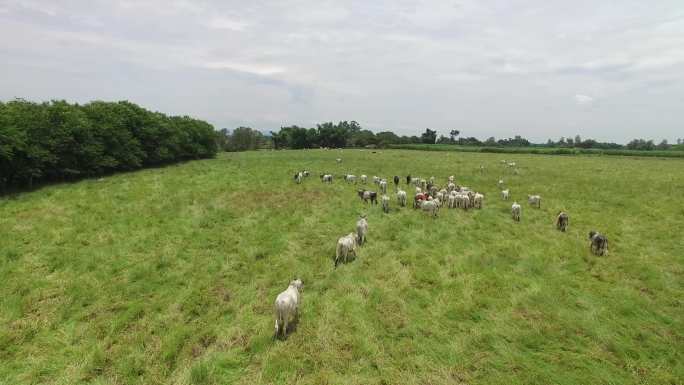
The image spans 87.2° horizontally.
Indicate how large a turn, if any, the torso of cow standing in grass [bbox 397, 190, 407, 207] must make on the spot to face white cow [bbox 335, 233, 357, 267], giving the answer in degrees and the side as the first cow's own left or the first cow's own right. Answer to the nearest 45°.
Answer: approximately 180°

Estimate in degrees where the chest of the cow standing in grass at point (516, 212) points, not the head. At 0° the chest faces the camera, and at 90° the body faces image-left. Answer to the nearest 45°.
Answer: approximately 180°

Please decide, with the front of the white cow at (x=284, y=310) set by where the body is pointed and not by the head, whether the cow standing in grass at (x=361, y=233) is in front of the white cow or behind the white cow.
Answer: in front

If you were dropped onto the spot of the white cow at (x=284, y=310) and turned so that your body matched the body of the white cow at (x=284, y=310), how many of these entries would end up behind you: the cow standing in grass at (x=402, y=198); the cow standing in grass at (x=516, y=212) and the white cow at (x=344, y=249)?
0

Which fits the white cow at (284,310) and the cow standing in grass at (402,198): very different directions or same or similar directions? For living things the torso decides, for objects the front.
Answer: same or similar directions

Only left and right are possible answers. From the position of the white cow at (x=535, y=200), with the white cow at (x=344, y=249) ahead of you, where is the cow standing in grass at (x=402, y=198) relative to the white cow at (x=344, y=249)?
right

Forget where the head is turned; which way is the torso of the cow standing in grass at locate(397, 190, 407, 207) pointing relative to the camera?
away from the camera

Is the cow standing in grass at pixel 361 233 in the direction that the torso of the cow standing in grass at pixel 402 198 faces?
no

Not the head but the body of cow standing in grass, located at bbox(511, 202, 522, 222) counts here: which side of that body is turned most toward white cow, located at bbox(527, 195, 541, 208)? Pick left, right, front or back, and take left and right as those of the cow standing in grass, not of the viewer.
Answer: front

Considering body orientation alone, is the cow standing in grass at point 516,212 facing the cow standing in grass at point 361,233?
no

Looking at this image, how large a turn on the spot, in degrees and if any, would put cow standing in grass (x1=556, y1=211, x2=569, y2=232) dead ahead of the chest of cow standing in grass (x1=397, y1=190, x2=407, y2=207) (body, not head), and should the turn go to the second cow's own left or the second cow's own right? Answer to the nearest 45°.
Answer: approximately 135° to the second cow's own right

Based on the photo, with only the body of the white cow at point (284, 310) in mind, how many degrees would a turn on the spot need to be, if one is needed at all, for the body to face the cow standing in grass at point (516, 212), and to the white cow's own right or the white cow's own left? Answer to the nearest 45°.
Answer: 0° — it already faces it

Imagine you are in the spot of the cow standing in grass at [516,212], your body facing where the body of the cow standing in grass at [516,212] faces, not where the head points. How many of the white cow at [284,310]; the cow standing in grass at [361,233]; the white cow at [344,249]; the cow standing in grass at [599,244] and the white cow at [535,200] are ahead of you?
1

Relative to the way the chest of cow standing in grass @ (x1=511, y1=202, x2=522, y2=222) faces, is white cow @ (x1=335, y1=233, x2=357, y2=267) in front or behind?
behind
